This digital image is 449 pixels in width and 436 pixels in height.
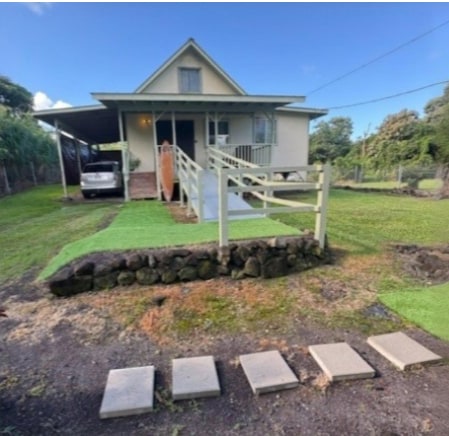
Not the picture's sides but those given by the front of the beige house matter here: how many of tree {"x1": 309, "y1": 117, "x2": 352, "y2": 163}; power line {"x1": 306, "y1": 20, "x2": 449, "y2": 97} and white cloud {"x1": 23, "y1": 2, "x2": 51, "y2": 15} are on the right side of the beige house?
1

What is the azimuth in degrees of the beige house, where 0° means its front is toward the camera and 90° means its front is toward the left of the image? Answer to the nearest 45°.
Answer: approximately 0°

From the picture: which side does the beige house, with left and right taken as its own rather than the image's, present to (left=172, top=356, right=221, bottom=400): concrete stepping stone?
front

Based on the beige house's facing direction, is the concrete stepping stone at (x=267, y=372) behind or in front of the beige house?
in front

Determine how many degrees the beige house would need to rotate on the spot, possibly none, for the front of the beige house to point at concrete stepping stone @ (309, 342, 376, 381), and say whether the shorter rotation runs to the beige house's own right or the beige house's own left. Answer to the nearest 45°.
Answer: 0° — it already faces it

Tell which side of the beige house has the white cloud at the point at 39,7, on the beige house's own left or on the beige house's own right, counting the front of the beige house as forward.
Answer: on the beige house's own right

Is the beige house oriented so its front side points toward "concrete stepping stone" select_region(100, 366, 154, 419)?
yes

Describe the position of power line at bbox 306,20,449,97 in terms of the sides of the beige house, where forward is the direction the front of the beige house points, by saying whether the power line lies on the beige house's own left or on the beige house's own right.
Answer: on the beige house's own left

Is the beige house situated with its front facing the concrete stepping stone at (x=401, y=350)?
yes

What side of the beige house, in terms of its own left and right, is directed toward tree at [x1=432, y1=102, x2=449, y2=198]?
left

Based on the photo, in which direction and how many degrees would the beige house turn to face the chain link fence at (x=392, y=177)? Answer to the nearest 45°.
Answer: approximately 90° to its left

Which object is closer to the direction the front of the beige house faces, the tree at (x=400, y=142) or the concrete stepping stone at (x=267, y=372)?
the concrete stepping stone

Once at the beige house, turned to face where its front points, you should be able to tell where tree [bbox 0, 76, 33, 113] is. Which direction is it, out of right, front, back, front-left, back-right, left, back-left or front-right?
back-right
